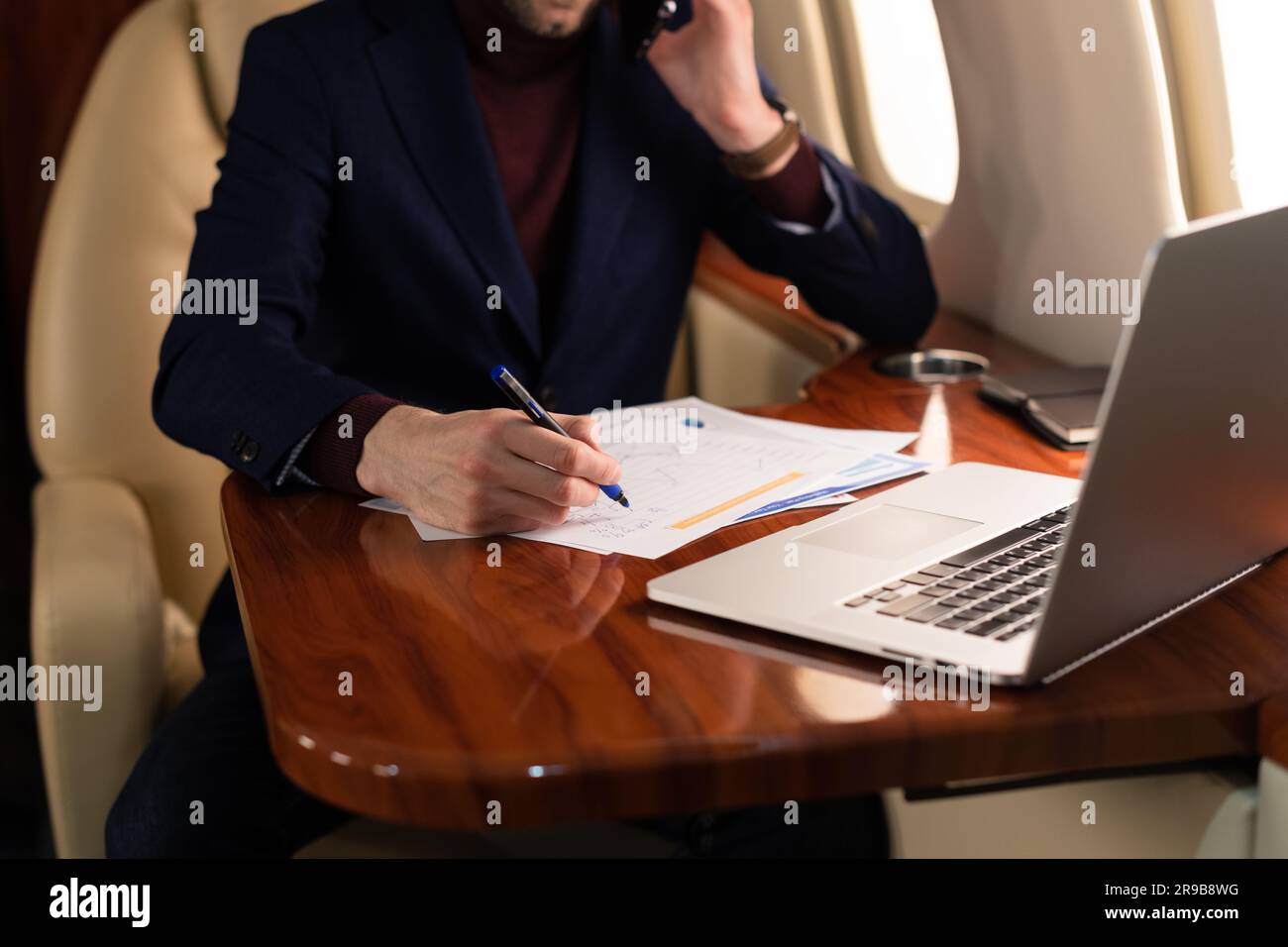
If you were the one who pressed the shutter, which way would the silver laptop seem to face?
facing away from the viewer and to the left of the viewer

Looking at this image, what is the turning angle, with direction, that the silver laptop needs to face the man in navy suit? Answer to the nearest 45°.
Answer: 0° — it already faces them

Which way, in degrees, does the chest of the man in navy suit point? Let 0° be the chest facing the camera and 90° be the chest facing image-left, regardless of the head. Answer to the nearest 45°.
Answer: approximately 315°
